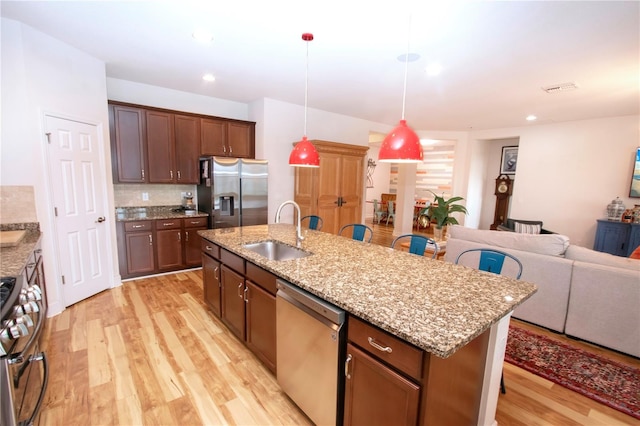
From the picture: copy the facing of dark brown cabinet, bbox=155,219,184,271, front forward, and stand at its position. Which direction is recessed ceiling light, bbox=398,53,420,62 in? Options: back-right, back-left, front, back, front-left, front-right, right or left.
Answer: front-left

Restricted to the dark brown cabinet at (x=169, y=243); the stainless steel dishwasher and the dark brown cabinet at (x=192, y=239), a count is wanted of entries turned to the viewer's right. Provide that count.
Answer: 0

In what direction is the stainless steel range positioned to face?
to the viewer's right

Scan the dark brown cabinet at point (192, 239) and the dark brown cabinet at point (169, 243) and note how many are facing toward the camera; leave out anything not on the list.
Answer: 2

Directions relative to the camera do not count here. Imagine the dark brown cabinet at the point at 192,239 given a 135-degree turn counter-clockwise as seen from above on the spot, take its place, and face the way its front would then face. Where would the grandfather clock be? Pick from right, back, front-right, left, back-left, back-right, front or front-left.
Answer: front-right

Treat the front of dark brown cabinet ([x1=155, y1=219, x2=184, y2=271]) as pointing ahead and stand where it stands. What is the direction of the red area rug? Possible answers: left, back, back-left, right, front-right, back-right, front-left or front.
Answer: front-left

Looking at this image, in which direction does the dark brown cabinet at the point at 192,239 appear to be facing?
toward the camera

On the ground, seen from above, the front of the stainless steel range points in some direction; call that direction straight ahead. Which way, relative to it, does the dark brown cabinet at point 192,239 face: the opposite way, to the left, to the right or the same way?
to the right

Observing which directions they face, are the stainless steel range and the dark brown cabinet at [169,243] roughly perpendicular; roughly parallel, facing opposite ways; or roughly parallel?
roughly perpendicular

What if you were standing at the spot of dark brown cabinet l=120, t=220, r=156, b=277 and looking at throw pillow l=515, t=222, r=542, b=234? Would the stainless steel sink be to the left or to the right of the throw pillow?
right

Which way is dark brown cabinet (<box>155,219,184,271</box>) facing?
toward the camera

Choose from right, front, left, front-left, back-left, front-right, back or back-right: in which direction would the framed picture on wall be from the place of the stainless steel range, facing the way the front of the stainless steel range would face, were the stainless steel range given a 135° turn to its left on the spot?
back-right

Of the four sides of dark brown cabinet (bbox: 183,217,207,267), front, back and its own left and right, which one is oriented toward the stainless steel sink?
front

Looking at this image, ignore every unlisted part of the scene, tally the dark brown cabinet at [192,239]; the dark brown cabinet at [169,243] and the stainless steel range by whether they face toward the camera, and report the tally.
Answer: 2
